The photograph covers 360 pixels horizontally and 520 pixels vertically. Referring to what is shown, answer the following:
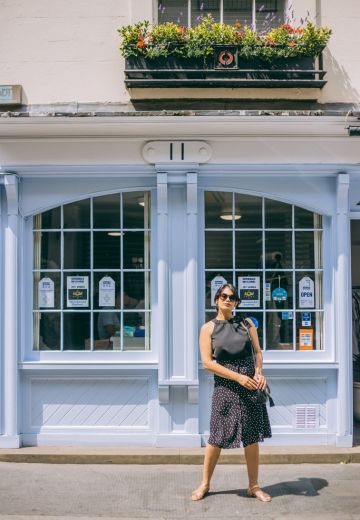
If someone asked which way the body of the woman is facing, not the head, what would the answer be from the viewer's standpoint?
toward the camera

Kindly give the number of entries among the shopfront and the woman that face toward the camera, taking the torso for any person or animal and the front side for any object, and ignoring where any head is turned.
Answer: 2

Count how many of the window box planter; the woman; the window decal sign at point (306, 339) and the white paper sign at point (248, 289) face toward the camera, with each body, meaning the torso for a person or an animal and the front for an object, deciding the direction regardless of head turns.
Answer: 4

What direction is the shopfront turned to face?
toward the camera

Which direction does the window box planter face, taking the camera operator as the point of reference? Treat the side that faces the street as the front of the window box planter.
facing the viewer

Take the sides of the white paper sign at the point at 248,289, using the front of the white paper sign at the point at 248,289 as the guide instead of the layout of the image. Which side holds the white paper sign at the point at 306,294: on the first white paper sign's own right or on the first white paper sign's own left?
on the first white paper sign's own left

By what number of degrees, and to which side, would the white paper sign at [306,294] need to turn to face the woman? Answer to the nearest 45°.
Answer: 0° — it already faces them

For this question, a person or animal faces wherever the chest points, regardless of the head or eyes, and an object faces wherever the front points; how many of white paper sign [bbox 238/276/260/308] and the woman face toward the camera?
2
